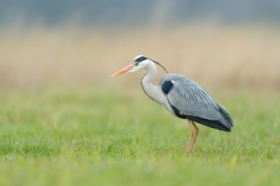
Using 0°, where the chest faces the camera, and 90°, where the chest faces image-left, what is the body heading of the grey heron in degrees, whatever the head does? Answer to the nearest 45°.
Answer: approximately 90°
